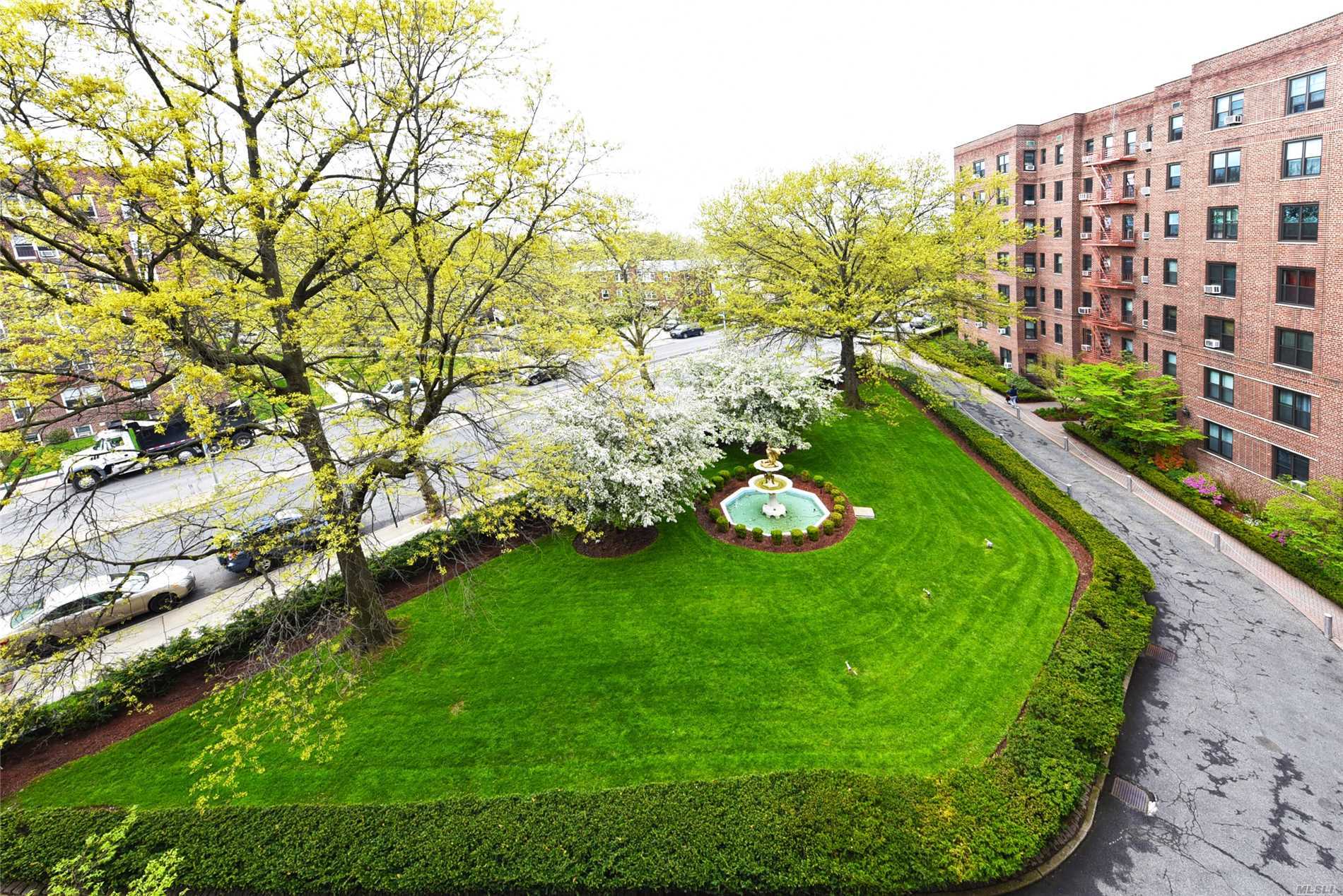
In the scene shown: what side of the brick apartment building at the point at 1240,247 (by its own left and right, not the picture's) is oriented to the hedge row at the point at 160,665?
front

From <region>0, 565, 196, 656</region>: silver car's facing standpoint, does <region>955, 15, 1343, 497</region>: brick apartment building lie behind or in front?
in front

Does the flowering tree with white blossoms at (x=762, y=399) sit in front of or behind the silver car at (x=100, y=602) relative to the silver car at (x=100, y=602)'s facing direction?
in front

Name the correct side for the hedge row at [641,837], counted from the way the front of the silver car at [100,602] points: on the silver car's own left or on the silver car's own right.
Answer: on the silver car's own right

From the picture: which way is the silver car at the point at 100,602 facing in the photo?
to the viewer's right

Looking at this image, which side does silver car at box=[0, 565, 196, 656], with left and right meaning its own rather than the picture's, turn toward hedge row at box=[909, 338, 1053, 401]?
front

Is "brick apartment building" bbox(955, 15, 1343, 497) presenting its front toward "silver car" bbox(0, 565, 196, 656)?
yes

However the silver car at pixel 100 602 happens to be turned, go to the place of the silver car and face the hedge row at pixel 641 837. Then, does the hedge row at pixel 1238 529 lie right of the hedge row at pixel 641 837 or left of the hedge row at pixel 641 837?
left

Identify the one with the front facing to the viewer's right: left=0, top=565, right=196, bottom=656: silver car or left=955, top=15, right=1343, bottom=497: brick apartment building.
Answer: the silver car

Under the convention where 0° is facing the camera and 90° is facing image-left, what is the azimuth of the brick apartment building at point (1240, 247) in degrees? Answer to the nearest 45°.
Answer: approximately 45°

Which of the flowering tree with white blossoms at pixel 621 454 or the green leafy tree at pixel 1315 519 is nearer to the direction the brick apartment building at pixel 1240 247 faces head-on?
the flowering tree with white blossoms

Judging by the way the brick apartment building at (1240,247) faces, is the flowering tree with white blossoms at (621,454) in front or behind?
in front

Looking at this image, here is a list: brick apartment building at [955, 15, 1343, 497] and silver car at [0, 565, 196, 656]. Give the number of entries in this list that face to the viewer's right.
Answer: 1
